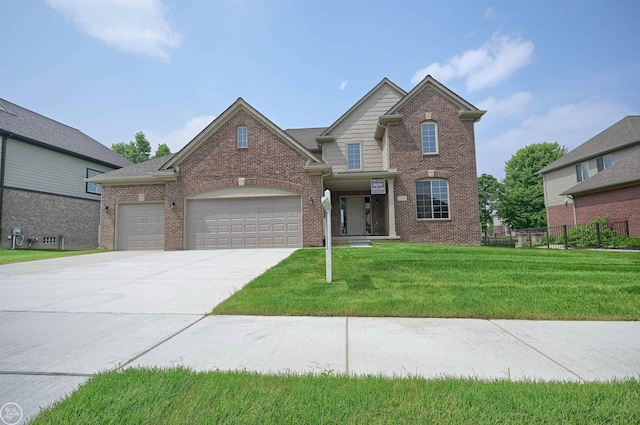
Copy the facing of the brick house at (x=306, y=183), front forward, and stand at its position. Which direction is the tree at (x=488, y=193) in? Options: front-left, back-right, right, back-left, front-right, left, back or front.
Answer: back-left

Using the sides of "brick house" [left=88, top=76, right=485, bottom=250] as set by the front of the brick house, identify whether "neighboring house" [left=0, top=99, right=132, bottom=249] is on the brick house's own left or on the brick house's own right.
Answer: on the brick house's own right

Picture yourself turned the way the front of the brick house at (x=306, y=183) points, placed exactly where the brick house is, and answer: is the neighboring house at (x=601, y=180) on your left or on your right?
on your left

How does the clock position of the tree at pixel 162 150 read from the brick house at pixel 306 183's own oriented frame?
The tree is roughly at 5 o'clock from the brick house.

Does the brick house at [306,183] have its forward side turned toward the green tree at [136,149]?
no

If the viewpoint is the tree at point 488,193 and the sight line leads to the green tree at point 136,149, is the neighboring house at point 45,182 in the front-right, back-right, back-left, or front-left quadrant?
front-left

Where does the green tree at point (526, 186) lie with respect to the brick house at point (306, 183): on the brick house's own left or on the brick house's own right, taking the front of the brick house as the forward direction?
on the brick house's own left

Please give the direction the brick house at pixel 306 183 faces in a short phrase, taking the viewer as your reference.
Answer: facing the viewer

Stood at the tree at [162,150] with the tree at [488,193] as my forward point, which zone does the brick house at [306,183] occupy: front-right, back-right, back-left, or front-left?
front-right

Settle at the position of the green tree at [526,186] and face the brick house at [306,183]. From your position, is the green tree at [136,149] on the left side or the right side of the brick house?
right
